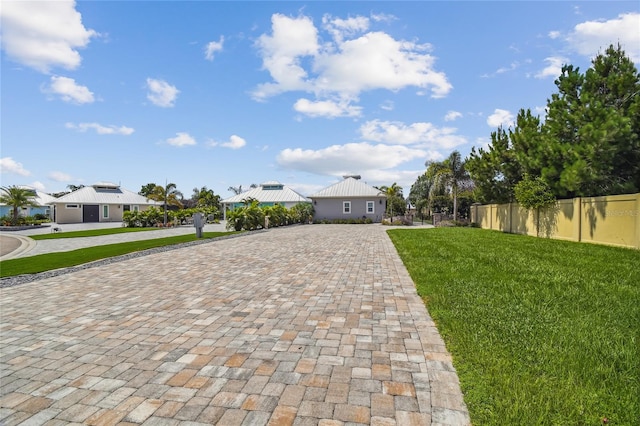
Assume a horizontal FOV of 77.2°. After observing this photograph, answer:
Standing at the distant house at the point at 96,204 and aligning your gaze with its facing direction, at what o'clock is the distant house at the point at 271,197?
the distant house at the point at 271,197 is roughly at 10 o'clock from the distant house at the point at 96,204.

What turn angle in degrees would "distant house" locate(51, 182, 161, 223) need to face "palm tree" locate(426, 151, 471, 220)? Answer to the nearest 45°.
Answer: approximately 45° to its left

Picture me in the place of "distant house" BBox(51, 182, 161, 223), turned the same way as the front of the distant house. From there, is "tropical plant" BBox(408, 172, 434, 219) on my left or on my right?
on my left

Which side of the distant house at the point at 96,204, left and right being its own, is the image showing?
front

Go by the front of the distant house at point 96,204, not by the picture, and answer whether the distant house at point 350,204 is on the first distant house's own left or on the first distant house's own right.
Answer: on the first distant house's own left

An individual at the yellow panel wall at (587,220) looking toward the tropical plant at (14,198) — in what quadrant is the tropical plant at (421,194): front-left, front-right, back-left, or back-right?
front-right
